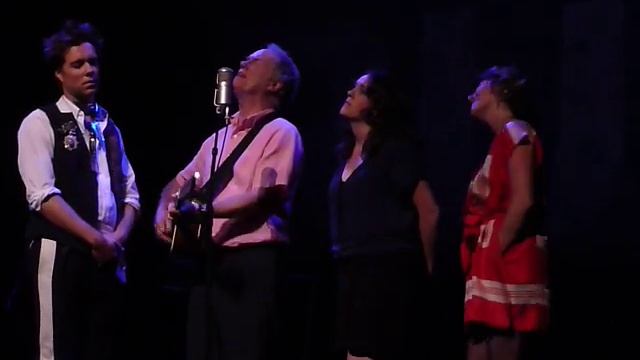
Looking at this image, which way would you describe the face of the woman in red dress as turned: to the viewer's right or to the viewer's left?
to the viewer's left

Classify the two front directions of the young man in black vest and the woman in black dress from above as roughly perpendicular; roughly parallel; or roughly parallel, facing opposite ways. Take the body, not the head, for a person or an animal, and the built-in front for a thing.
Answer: roughly perpendicular

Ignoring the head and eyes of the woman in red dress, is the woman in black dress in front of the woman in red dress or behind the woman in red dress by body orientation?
in front

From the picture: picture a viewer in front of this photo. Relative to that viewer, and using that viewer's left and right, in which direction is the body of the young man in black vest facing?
facing the viewer and to the right of the viewer

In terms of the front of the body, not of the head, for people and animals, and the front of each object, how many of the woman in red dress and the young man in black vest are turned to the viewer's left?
1

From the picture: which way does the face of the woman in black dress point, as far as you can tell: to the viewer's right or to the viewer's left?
to the viewer's left

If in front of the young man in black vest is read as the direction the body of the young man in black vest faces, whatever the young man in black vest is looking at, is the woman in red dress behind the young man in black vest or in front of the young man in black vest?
in front

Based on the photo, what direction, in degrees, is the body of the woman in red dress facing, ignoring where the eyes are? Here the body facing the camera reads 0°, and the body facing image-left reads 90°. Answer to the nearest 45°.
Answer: approximately 90°

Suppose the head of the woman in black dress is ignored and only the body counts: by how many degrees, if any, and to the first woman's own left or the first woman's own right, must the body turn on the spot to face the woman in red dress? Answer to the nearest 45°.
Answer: approximately 135° to the first woman's own left

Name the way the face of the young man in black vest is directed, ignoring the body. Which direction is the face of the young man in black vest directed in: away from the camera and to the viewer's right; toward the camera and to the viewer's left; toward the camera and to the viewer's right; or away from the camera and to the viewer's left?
toward the camera and to the viewer's right

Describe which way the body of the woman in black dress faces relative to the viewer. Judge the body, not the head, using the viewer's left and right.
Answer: facing the viewer and to the left of the viewer

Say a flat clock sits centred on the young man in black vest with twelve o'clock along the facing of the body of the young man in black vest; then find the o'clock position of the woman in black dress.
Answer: The woman in black dress is roughly at 11 o'clock from the young man in black vest.
